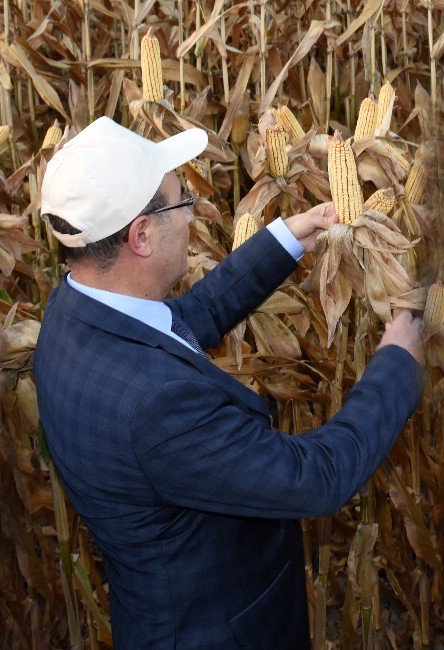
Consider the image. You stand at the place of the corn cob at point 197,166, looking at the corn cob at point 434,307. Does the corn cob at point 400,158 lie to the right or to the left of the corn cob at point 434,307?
left

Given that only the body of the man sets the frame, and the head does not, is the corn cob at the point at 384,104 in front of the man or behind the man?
in front

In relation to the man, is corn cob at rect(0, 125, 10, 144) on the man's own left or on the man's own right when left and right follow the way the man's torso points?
on the man's own left

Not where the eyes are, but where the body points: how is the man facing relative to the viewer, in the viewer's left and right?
facing away from the viewer and to the right of the viewer

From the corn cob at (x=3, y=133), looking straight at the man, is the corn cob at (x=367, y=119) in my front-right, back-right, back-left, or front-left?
front-left

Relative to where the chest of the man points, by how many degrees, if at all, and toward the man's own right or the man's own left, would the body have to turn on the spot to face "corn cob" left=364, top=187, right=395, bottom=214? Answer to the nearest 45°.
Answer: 0° — they already face it

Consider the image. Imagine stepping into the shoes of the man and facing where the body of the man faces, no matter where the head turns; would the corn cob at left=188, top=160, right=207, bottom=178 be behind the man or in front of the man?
in front

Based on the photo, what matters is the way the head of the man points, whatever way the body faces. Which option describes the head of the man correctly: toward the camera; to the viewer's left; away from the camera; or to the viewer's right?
to the viewer's right

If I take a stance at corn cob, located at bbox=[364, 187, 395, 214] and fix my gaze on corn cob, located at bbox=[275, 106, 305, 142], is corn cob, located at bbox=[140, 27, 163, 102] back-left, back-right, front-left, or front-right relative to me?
front-left

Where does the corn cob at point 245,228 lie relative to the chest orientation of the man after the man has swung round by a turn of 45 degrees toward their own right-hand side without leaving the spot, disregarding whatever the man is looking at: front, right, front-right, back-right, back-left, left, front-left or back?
left

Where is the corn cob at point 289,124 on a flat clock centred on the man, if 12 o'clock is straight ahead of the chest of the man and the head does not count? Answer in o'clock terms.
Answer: The corn cob is roughly at 11 o'clock from the man.

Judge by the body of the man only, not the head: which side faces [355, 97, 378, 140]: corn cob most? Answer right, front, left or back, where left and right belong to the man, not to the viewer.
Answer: front

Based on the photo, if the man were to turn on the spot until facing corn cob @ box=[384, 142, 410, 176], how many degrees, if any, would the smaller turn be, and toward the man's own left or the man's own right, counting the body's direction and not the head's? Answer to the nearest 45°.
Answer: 0° — they already face it

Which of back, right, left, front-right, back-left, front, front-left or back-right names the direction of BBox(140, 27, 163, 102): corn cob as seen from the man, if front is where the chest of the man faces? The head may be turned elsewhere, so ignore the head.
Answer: front-left
